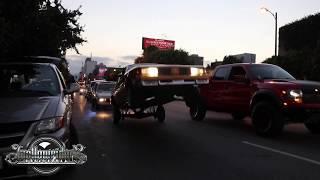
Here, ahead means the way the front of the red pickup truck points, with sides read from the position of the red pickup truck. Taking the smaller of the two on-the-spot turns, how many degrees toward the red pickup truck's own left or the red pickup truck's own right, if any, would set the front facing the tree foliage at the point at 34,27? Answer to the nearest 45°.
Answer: approximately 135° to the red pickup truck's own right

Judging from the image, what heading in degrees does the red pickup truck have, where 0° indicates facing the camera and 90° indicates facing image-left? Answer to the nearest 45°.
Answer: approximately 315°

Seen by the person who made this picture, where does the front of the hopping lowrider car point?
facing the viewer and to the right of the viewer

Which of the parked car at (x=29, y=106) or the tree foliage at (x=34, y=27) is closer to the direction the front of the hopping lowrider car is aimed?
the parked car

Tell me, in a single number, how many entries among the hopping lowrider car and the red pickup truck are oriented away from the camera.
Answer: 0

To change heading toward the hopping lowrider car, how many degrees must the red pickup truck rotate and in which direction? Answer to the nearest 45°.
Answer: approximately 135° to its right

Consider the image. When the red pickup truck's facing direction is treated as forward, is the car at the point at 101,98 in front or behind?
behind
